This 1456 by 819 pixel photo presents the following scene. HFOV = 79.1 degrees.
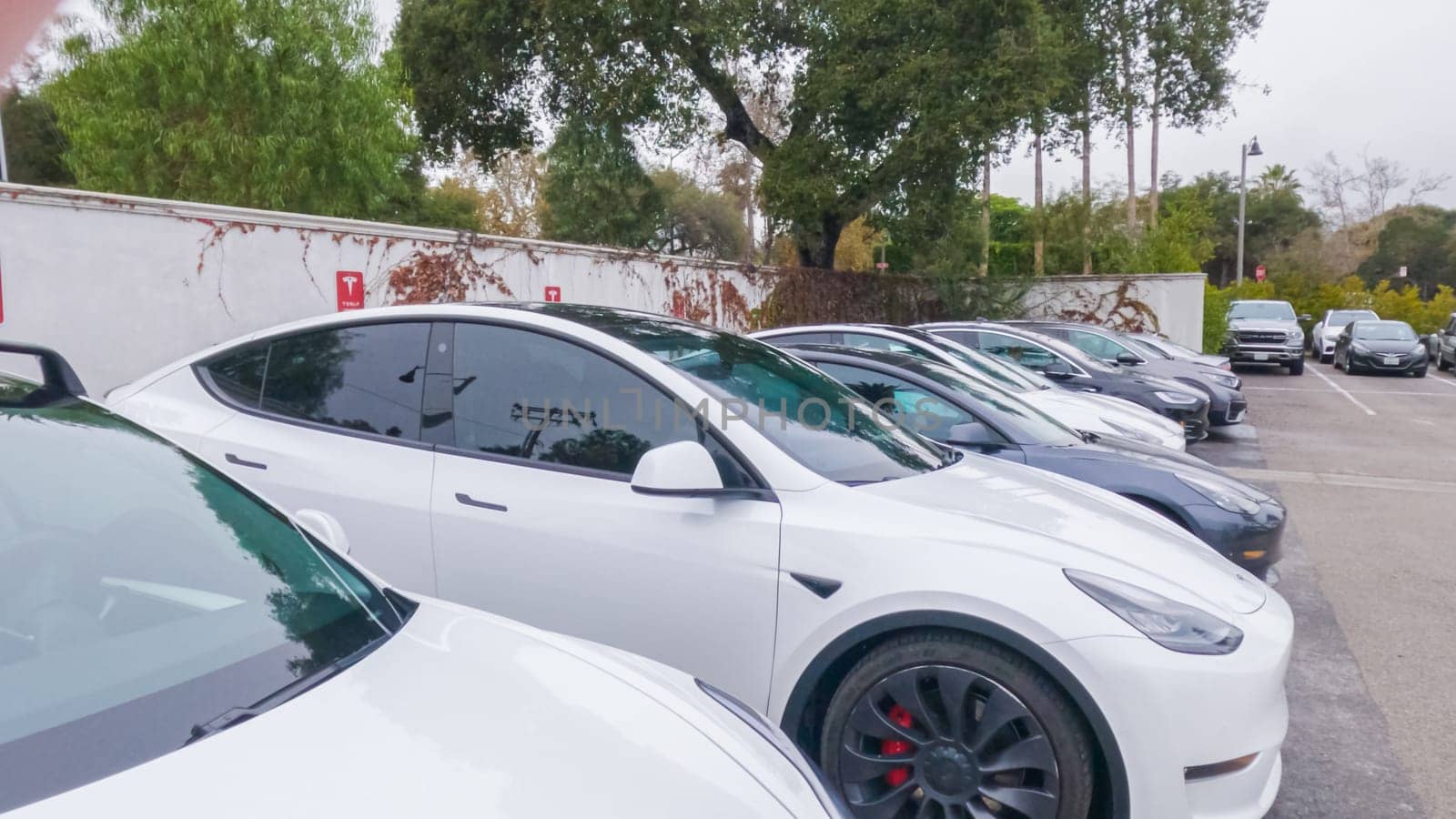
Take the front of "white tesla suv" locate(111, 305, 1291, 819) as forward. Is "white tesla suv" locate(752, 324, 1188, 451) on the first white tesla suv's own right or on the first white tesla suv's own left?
on the first white tesla suv's own left

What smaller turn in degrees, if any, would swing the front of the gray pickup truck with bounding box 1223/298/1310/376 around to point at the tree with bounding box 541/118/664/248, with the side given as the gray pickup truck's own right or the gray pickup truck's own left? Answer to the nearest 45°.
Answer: approximately 90° to the gray pickup truck's own right

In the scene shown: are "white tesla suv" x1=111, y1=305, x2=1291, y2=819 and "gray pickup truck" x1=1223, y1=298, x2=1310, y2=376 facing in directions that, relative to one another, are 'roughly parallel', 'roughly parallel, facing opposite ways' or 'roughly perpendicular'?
roughly perpendicular

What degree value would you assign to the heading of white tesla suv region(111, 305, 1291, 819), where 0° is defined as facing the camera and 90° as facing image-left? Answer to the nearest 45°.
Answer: approximately 315°

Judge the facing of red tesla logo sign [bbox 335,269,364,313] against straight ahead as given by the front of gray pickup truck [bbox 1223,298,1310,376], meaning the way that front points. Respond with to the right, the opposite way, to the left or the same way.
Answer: to the left

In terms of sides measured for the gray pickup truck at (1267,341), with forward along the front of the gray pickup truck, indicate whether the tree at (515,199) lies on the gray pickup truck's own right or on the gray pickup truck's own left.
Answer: on the gray pickup truck's own right

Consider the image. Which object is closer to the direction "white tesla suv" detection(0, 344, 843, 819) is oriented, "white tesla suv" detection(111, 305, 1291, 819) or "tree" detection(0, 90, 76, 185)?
the white tesla suv

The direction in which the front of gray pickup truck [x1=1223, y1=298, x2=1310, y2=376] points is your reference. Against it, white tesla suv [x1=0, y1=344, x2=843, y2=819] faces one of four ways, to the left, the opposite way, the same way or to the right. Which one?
to the left

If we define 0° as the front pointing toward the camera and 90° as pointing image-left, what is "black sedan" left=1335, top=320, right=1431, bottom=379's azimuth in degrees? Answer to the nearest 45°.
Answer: approximately 0°

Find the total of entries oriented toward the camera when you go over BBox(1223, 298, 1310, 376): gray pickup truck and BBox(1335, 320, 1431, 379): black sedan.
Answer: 2

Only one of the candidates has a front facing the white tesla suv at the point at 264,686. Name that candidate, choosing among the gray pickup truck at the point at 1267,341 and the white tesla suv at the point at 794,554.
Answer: the gray pickup truck
